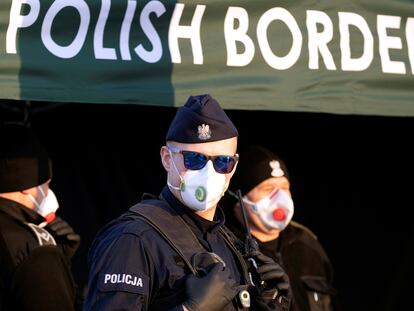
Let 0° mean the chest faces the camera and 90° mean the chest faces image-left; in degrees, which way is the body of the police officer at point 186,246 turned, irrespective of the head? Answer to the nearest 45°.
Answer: approximately 315°

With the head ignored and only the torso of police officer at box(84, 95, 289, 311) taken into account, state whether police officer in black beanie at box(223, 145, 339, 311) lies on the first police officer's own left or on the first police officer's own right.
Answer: on the first police officer's own left

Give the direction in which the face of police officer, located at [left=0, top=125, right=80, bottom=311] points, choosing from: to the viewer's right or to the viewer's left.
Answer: to the viewer's right

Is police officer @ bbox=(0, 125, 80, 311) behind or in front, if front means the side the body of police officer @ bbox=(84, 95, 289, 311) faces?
behind
